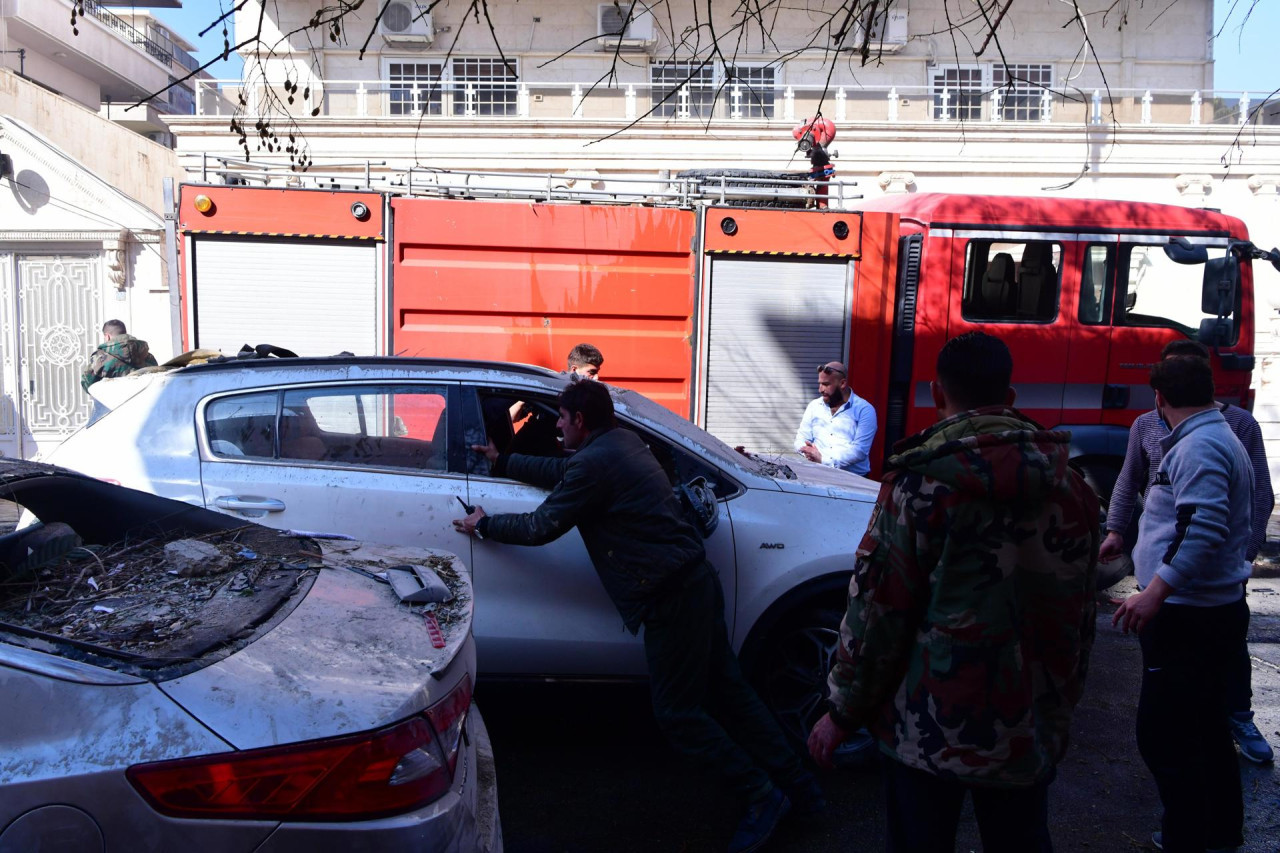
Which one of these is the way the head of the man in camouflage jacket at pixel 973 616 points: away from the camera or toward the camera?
away from the camera

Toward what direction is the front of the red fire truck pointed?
to the viewer's right

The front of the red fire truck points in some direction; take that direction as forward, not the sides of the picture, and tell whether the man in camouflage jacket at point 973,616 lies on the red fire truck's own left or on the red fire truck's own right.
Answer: on the red fire truck's own right

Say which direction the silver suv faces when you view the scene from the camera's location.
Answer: facing to the right of the viewer

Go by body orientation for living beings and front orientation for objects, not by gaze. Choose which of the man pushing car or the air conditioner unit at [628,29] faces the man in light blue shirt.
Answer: the air conditioner unit

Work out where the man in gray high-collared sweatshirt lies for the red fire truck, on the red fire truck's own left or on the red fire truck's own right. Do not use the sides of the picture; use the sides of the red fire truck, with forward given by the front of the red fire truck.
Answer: on the red fire truck's own right
